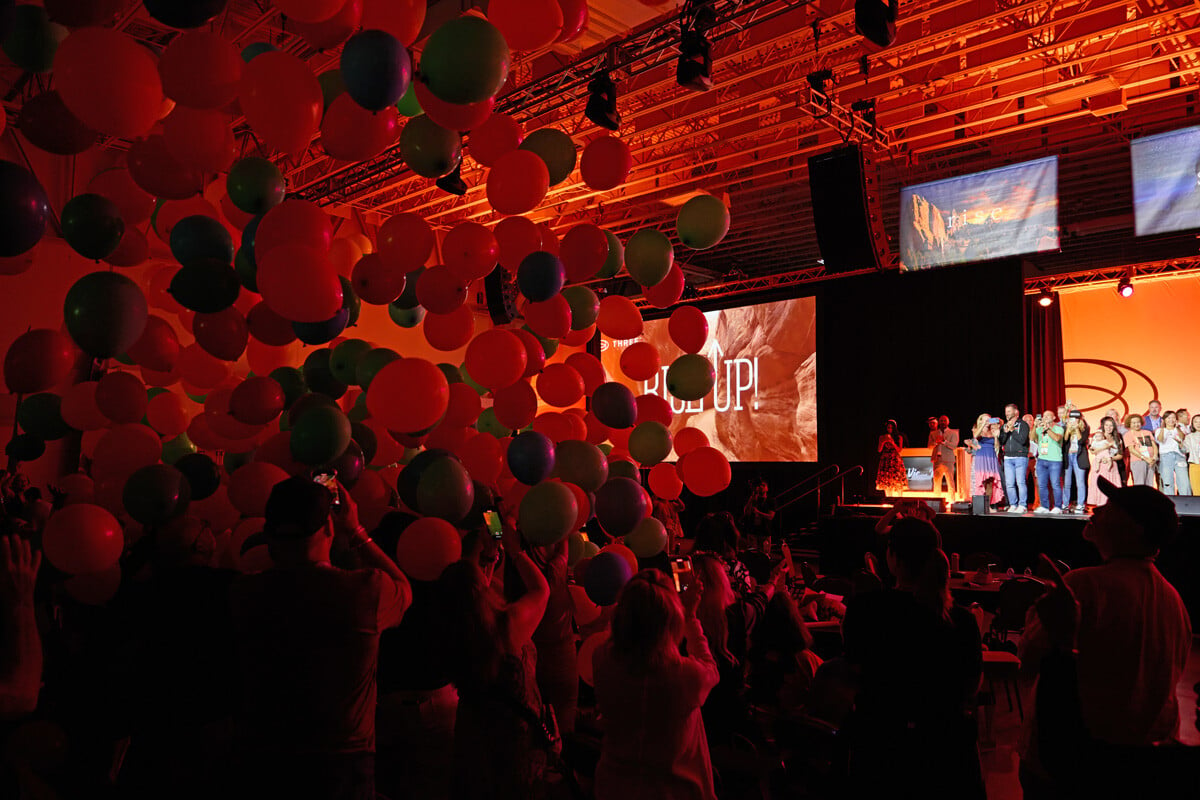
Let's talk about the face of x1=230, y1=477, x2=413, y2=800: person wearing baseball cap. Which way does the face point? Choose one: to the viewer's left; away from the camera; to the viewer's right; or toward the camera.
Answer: away from the camera

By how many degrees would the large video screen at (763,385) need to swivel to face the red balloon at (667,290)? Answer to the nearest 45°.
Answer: approximately 45° to its left

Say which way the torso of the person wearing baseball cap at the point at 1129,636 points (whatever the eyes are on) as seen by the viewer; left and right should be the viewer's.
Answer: facing away from the viewer and to the left of the viewer

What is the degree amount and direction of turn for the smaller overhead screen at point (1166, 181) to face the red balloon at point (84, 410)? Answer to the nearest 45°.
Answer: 0° — it already faces it

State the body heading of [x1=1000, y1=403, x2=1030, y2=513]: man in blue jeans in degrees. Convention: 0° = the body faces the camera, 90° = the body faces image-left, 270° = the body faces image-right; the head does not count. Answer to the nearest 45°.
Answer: approximately 45°

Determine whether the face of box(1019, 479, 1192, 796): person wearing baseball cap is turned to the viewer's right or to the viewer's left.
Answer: to the viewer's left

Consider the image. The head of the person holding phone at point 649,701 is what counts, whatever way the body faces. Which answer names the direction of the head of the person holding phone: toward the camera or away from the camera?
away from the camera
